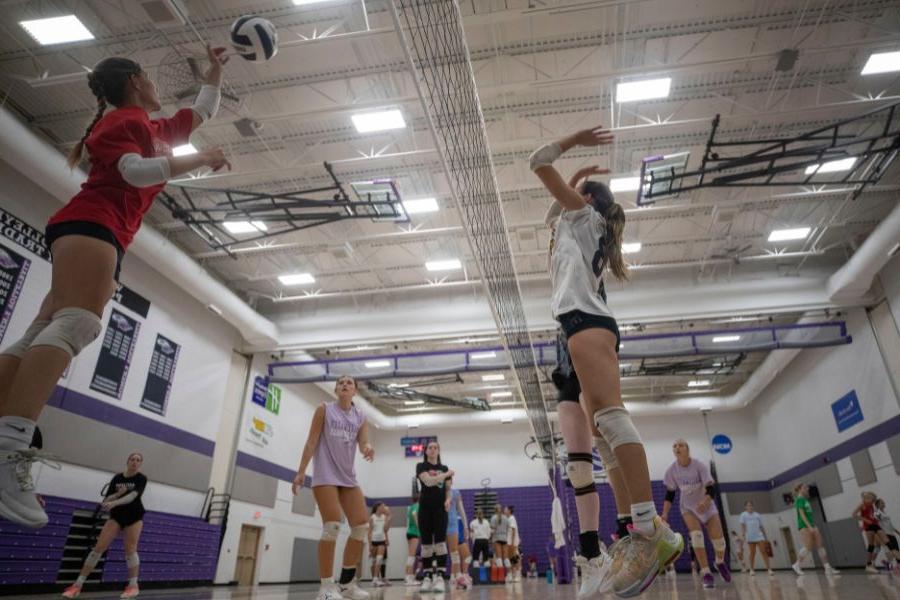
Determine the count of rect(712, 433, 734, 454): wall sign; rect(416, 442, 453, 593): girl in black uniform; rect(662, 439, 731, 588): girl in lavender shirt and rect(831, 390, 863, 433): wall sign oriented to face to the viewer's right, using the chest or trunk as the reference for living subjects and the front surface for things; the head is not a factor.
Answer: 0

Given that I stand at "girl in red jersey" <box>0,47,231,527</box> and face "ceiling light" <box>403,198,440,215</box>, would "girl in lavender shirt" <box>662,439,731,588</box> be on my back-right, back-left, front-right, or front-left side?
front-right

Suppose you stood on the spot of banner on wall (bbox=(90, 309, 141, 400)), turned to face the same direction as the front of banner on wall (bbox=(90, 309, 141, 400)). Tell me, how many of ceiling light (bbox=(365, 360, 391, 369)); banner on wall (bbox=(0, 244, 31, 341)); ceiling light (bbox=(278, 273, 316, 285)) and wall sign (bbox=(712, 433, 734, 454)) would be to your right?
1

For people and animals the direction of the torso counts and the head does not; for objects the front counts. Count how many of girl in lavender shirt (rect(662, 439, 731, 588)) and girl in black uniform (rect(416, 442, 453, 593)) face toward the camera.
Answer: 2

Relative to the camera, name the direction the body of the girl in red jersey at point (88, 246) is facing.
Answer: to the viewer's right

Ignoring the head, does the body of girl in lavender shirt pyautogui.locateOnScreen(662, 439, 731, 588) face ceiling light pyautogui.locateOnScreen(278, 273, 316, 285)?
no

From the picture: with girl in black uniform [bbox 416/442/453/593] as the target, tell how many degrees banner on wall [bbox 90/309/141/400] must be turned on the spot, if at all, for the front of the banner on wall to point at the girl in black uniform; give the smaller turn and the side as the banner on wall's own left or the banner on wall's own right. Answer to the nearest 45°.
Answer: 0° — it already faces them

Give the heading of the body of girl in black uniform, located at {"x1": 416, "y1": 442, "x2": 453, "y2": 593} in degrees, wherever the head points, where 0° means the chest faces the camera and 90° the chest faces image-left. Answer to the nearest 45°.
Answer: approximately 0°

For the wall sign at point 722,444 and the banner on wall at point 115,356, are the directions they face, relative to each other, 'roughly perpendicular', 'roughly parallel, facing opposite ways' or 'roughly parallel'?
roughly perpendicular

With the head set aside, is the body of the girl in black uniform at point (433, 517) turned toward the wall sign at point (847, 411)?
no

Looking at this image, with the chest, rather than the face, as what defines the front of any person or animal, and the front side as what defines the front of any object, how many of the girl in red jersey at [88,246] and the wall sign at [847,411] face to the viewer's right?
1

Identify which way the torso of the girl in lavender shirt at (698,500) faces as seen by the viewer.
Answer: toward the camera

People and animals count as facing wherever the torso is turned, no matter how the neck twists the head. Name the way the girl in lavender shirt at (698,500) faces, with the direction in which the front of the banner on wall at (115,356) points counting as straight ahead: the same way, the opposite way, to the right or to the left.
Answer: to the right

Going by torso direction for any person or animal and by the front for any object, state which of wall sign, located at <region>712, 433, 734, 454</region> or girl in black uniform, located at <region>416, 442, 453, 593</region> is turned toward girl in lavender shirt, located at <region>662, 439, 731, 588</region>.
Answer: the wall sign

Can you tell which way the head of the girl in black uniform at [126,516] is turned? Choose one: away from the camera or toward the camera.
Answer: toward the camera

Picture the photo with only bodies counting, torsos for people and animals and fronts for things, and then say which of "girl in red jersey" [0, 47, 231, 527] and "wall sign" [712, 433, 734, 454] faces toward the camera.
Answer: the wall sign

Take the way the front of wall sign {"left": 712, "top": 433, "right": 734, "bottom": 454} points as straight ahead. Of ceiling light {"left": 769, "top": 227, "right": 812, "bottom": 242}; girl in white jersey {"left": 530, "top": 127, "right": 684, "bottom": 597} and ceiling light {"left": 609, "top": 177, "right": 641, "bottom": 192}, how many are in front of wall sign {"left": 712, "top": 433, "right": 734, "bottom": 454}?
3

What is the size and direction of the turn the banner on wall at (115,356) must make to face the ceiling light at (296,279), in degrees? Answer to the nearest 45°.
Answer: approximately 45° to its left

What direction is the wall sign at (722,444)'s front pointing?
toward the camera

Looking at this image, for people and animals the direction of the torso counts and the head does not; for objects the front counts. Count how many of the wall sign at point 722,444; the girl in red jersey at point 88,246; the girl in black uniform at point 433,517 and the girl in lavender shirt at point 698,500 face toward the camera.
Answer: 3
